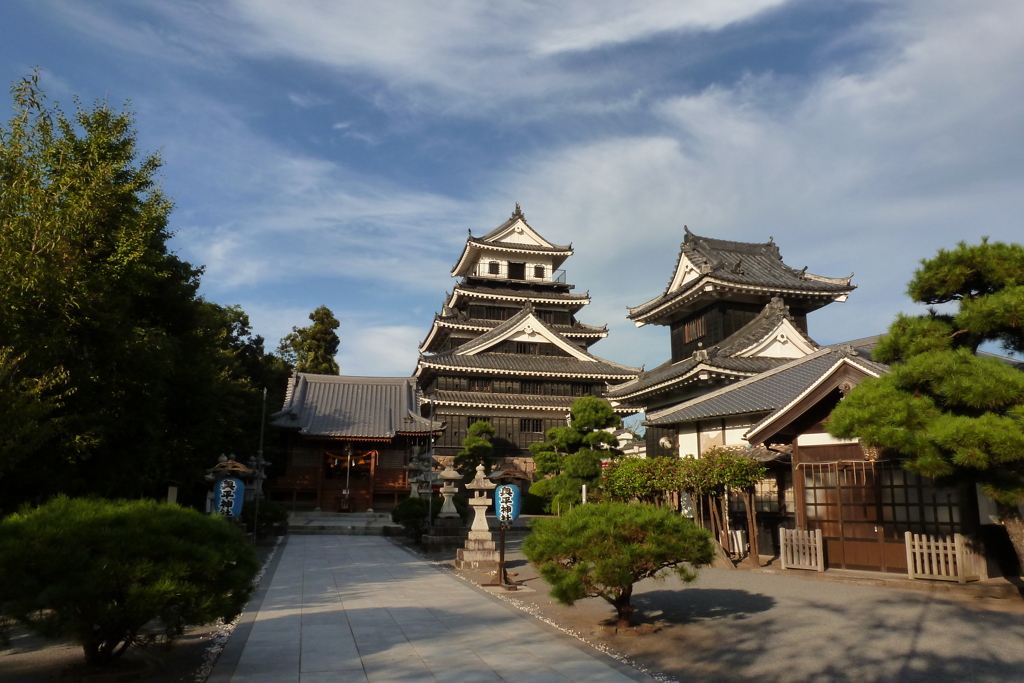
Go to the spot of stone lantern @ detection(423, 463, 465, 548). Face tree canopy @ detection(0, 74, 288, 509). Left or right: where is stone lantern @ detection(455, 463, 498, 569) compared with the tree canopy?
left

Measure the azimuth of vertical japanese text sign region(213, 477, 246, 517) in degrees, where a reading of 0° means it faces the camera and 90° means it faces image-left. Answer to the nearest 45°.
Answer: approximately 0°

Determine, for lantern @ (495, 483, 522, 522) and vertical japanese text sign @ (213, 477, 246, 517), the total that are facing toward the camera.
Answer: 2

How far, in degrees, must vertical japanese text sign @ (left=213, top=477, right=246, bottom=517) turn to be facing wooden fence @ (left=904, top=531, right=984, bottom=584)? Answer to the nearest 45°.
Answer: approximately 45° to its left

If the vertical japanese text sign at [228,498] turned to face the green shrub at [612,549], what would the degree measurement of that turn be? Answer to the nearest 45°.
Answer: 0° — it already faces it

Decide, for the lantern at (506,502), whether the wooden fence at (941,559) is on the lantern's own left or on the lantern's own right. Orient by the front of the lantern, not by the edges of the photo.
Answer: on the lantern's own left

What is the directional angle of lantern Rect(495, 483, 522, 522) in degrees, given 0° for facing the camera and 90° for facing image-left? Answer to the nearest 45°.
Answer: approximately 0°

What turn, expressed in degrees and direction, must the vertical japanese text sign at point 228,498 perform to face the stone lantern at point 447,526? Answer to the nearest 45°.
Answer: approximately 90° to its left
